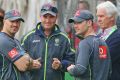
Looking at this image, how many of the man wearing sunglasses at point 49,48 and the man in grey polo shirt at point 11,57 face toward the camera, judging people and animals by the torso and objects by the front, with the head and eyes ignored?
1

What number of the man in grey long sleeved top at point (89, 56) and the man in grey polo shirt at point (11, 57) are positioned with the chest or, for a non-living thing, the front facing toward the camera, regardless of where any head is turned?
0

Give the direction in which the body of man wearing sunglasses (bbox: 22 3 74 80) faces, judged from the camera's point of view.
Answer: toward the camera

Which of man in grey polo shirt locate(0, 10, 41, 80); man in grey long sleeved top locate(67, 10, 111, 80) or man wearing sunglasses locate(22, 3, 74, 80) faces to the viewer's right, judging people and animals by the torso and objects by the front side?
man in grey polo shirt locate(0, 10, 41, 80)

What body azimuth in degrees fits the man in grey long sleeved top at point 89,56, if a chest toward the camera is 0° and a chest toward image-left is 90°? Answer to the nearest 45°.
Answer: approximately 135°

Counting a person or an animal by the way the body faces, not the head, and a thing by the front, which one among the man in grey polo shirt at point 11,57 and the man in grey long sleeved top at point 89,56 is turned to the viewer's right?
the man in grey polo shirt at point 11,57

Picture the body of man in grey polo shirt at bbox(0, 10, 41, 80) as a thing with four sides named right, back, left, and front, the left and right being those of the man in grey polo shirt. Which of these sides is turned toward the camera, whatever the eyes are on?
right

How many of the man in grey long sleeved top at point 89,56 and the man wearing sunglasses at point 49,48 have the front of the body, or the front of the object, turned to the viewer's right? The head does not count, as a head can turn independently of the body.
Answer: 0

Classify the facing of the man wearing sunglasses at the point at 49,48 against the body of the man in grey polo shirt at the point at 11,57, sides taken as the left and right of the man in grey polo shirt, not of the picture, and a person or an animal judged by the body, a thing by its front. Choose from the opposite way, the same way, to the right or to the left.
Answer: to the right

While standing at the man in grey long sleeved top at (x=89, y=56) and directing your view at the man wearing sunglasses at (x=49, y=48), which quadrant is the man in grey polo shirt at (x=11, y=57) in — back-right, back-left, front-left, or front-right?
front-left

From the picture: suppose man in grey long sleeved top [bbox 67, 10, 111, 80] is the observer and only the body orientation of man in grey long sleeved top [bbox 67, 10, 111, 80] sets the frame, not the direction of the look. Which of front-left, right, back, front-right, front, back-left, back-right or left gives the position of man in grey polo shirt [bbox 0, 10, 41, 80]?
front-left

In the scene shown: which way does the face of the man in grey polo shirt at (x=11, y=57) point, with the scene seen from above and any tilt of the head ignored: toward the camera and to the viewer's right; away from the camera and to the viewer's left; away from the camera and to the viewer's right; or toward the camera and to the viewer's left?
toward the camera and to the viewer's right

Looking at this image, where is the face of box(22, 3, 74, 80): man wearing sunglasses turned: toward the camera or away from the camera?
toward the camera

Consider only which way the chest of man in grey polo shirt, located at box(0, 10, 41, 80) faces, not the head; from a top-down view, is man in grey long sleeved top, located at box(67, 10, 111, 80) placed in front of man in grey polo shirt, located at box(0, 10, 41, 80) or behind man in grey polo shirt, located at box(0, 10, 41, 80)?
in front
